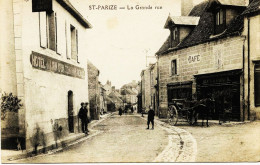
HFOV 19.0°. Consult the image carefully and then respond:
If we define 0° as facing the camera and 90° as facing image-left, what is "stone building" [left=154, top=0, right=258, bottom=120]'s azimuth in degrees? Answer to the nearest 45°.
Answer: approximately 45°
